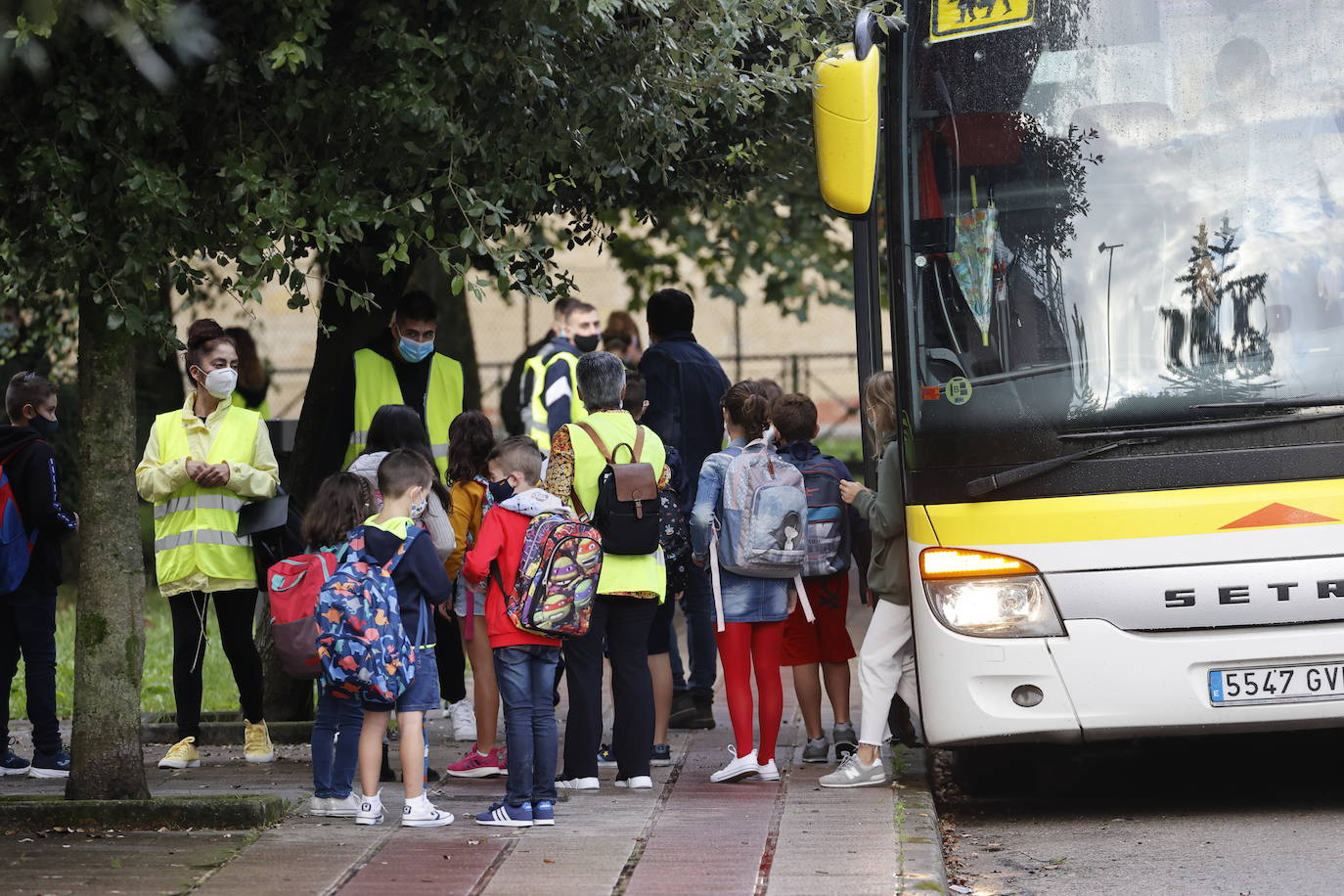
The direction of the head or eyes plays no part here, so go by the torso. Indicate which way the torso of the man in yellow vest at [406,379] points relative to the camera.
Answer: toward the camera

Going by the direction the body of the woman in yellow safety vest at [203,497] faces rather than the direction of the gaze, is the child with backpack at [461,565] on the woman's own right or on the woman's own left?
on the woman's own left

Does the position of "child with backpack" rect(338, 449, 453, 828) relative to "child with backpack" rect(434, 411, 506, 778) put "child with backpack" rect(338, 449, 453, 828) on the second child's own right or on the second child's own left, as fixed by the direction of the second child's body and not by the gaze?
on the second child's own left

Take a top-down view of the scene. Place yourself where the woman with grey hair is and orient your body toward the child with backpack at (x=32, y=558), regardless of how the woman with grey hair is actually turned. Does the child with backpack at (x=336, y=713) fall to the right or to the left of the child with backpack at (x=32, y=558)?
left

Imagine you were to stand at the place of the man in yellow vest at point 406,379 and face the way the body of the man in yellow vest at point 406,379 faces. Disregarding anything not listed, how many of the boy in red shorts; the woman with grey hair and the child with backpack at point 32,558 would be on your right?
1

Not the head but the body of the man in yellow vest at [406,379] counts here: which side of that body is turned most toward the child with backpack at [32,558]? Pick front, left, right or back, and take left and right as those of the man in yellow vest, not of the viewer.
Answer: right

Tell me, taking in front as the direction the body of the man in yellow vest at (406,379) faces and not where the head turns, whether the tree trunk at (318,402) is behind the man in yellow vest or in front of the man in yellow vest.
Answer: behind

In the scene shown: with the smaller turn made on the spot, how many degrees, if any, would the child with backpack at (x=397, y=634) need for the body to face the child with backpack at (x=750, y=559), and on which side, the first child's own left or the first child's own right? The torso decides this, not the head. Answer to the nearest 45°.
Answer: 0° — they already face them

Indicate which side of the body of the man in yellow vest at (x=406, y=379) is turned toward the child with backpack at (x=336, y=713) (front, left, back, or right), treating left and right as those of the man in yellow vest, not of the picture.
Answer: front

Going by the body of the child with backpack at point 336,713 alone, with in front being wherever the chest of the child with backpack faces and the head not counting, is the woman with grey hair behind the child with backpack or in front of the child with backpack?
in front

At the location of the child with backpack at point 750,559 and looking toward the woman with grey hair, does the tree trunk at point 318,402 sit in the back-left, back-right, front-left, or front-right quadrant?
front-right

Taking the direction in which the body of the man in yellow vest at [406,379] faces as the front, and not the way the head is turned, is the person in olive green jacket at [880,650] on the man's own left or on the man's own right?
on the man's own left

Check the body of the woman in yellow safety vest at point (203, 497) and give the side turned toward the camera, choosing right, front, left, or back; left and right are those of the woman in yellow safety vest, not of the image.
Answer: front
